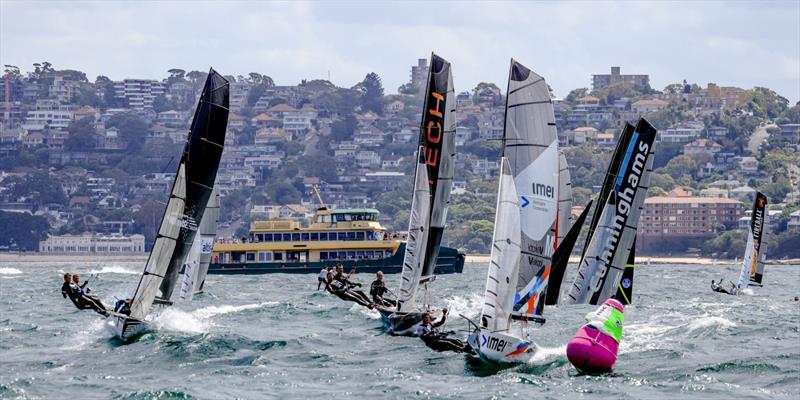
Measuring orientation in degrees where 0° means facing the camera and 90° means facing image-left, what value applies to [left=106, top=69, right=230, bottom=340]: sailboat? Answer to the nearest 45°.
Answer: approximately 45°

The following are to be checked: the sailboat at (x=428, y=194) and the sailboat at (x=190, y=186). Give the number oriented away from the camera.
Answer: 0

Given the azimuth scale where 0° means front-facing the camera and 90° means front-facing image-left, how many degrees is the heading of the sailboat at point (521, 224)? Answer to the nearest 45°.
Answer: approximately 45°

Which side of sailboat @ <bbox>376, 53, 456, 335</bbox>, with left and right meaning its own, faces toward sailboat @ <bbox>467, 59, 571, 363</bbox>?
left

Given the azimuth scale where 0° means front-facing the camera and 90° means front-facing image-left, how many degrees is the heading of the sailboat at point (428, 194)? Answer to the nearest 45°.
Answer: approximately 45°

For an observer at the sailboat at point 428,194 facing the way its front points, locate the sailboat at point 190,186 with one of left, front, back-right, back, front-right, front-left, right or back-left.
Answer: front-right

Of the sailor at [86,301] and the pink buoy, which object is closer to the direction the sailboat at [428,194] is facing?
the sailor

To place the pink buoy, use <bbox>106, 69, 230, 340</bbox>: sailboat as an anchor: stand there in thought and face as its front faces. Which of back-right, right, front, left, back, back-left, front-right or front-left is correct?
left

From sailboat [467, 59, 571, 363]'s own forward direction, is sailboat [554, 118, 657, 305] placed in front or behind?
behind

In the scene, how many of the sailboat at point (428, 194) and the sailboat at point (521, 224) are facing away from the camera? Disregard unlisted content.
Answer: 0
